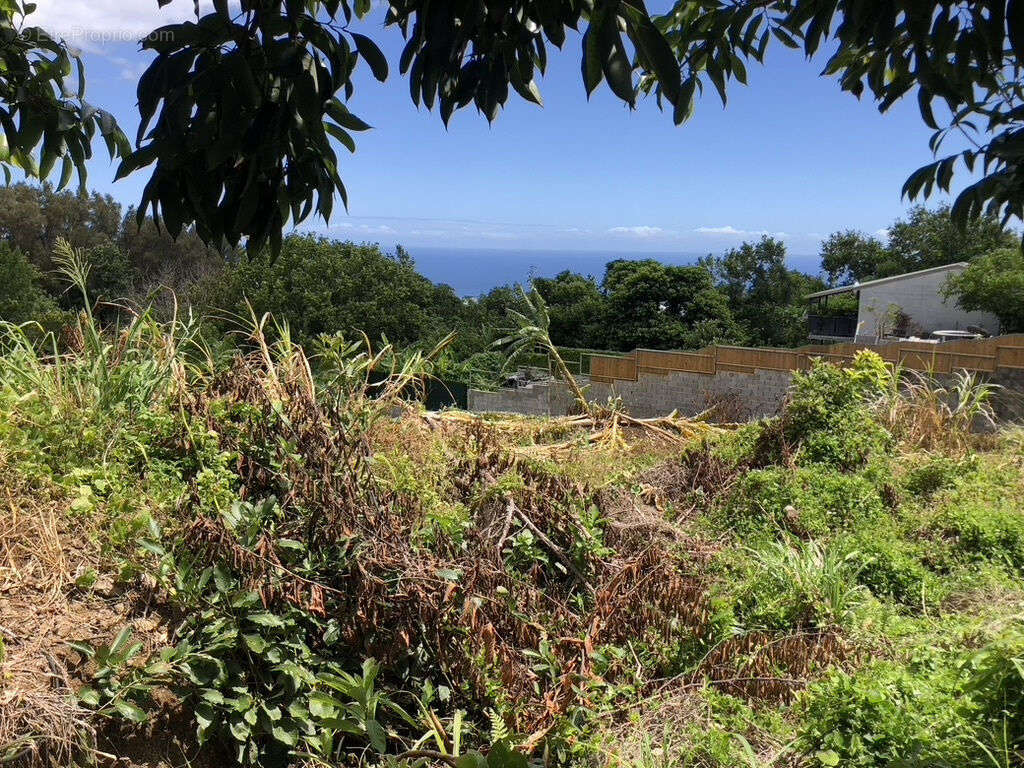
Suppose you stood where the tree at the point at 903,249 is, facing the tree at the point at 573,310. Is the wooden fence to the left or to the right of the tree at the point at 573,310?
left

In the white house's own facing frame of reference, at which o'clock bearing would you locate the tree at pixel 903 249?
The tree is roughly at 3 o'clock from the white house.

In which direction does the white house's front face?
to the viewer's left

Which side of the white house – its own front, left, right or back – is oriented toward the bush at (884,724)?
left

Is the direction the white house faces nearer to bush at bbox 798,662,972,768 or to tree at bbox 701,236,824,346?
the tree

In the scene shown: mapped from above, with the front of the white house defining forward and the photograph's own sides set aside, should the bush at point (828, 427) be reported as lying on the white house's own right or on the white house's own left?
on the white house's own left

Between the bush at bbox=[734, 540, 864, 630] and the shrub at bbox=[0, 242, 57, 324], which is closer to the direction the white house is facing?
the shrub

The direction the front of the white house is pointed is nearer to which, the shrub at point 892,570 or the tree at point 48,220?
the tree
